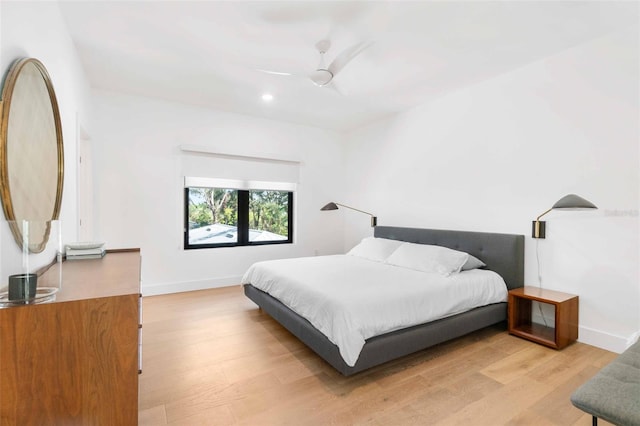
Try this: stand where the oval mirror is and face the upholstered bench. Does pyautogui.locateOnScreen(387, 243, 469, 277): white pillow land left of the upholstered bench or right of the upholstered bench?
left

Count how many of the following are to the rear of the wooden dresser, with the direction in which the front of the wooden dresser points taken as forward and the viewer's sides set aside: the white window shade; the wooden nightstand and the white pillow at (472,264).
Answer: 0

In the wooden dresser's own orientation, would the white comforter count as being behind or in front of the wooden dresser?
in front

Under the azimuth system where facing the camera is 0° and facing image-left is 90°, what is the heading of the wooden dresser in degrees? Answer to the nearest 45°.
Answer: approximately 270°

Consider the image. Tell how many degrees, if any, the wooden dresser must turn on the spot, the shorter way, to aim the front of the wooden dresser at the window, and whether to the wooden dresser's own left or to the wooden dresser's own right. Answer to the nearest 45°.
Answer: approximately 45° to the wooden dresser's own left

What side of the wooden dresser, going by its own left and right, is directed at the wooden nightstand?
front

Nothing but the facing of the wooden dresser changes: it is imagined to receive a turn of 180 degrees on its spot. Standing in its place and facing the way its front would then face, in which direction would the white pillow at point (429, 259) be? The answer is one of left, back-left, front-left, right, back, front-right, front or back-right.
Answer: back

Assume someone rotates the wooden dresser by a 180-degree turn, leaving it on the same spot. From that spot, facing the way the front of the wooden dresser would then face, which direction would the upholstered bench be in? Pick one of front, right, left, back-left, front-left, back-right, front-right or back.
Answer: back-left

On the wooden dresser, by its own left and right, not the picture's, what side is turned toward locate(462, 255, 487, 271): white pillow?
front
